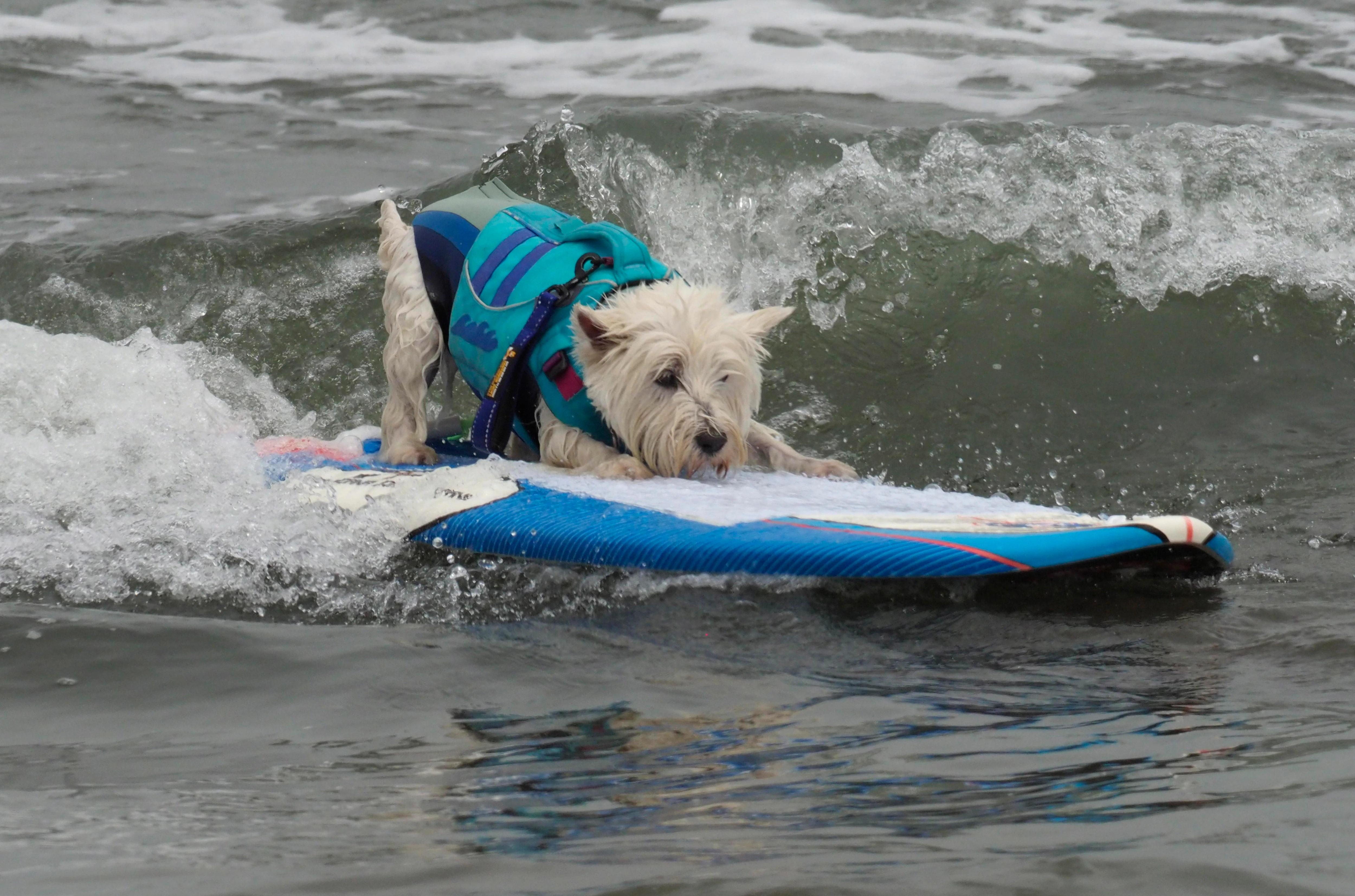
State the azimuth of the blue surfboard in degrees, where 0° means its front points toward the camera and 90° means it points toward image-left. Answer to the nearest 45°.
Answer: approximately 270°

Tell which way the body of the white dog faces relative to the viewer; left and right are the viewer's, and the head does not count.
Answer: facing the viewer and to the right of the viewer
